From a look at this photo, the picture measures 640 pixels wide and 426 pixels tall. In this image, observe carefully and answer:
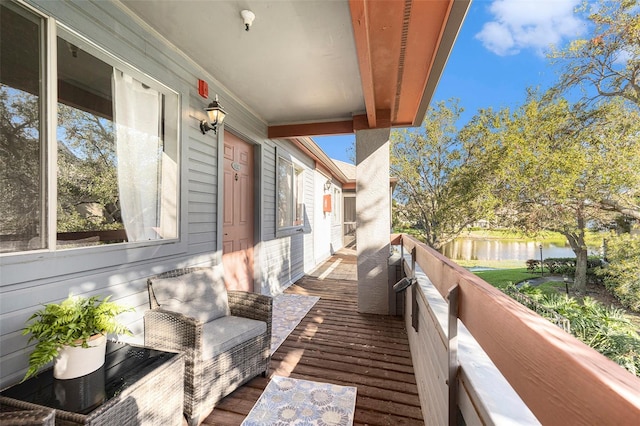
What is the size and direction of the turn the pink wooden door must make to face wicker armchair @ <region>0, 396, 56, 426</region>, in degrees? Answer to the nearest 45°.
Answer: approximately 45° to its right

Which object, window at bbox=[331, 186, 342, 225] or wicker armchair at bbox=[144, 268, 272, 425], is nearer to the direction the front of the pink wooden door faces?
the wicker armchair

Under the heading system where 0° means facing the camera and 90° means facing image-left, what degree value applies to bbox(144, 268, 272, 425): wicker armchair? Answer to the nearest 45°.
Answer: approximately 315°

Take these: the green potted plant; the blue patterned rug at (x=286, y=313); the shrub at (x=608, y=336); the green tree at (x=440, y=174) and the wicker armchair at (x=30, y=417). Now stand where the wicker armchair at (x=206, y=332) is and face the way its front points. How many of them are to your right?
2

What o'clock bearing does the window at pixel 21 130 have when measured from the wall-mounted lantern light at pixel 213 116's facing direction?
The window is roughly at 3 o'clock from the wall-mounted lantern light.

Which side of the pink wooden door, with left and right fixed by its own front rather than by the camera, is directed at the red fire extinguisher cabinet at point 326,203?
left

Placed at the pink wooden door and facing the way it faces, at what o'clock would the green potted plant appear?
The green potted plant is roughly at 2 o'clock from the pink wooden door.

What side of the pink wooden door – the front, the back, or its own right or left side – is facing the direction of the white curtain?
right

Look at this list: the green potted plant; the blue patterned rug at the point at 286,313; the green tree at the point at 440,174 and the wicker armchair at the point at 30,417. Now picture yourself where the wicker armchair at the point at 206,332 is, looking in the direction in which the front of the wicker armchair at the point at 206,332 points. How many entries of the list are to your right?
2

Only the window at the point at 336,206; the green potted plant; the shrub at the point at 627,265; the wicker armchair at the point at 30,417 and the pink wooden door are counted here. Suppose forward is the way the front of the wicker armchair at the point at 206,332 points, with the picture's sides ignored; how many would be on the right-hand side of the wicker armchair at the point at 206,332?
2

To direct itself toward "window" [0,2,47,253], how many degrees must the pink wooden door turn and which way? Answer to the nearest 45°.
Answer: approximately 90° to its right
